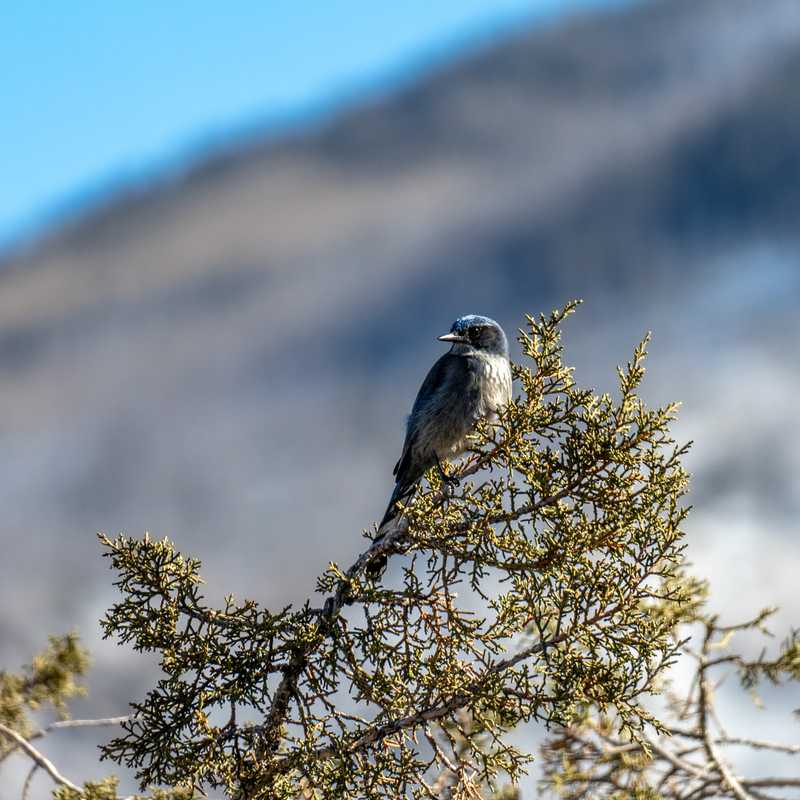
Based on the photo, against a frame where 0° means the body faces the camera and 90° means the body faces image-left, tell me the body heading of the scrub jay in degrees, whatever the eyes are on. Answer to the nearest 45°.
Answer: approximately 270°
